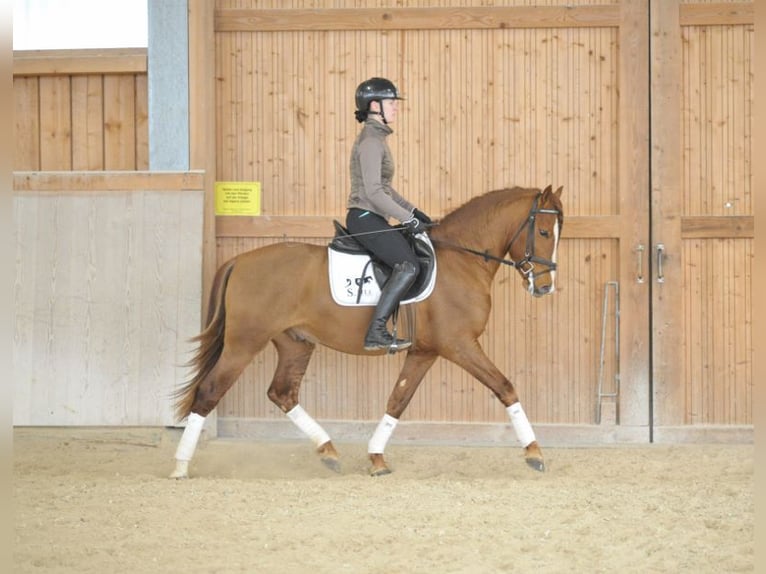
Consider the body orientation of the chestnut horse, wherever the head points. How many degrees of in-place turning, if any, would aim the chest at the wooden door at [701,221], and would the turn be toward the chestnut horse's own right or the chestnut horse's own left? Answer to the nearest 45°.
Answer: approximately 45° to the chestnut horse's own left

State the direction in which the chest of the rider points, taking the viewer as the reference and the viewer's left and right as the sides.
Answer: facing to the right of the viewer

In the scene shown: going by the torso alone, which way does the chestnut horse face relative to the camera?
to the viewer's right

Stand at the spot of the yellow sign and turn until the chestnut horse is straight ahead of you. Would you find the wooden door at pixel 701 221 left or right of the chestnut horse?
left

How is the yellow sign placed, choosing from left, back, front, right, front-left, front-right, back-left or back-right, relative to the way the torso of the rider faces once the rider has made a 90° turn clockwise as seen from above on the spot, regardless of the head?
back-right

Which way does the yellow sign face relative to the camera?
toward the camera

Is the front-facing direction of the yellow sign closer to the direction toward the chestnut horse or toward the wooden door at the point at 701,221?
the chestnut horse

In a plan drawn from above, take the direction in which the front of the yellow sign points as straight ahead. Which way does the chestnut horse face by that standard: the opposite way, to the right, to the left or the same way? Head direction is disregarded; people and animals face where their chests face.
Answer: to the left

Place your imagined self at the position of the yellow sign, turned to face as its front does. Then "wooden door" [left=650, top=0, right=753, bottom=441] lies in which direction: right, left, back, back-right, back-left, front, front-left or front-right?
left

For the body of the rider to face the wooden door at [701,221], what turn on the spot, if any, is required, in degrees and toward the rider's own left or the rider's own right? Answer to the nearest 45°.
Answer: approximately 45° to the rider's own left

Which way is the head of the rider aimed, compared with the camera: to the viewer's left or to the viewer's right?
to the viewer's right
